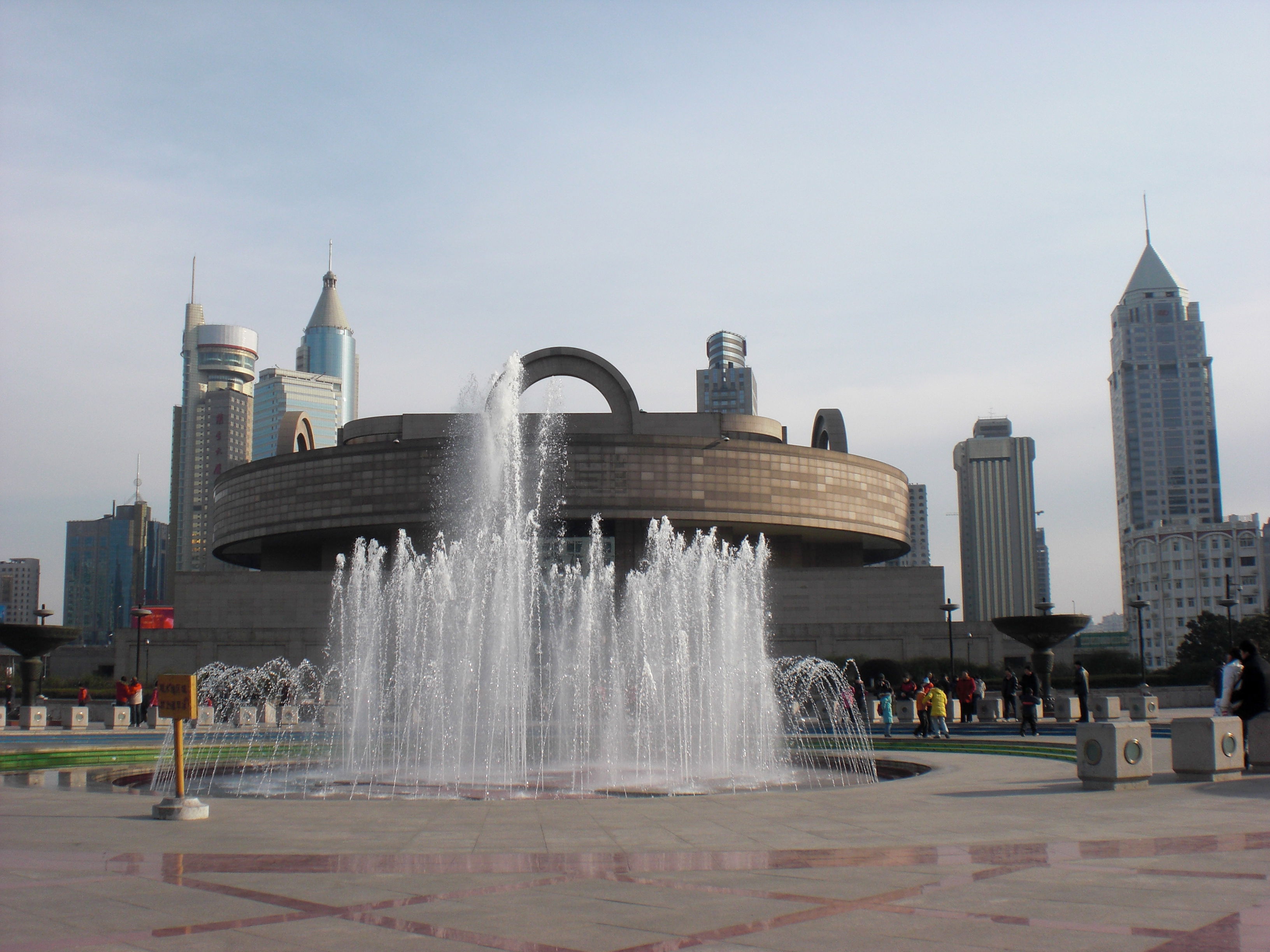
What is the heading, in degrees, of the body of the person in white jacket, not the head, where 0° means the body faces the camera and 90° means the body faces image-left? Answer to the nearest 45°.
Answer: approximately 90°

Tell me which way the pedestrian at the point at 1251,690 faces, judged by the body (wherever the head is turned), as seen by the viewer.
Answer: to the viewer's left

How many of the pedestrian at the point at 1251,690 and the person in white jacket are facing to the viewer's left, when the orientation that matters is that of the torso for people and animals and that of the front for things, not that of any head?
2

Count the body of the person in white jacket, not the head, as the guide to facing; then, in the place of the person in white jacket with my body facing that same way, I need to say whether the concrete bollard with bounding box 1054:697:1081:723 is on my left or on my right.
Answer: on my right

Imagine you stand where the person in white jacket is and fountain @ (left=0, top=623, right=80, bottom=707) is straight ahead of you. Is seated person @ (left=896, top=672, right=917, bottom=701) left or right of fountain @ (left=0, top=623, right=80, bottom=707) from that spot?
right

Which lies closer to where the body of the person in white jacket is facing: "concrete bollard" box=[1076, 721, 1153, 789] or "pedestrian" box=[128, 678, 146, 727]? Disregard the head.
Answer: the pedestrian
